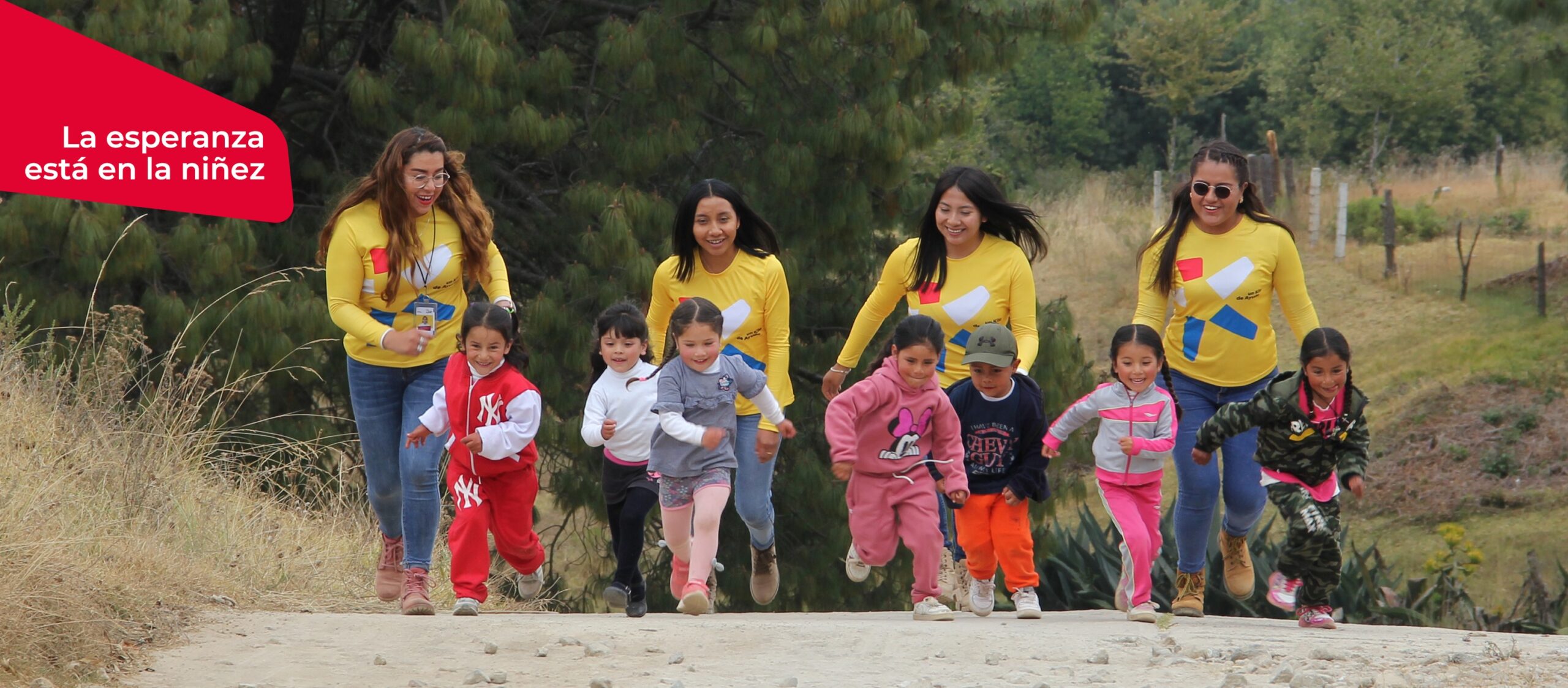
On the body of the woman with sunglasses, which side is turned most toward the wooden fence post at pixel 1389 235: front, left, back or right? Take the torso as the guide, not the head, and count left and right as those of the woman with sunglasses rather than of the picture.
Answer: back

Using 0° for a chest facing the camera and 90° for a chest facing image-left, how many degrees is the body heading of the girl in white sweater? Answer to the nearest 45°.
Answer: approximately 0°

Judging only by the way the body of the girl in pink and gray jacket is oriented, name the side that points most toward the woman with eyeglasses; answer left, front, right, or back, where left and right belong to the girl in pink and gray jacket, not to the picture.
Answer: right

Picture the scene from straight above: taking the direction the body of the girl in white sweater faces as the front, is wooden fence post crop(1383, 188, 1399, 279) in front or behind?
behind

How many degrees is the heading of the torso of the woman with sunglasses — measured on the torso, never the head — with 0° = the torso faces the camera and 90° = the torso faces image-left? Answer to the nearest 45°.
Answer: approximately 0°

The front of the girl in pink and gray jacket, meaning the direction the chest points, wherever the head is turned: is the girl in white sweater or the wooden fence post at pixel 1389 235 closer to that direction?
the girl in white sweater

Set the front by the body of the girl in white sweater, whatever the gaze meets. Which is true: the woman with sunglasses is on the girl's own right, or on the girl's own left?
on the girl's own left

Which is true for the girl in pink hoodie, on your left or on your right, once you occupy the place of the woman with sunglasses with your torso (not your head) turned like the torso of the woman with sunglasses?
on your right

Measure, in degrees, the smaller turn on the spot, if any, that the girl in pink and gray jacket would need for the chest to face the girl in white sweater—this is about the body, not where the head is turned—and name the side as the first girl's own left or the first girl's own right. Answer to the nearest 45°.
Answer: approximately 90° to the first girl's own right
